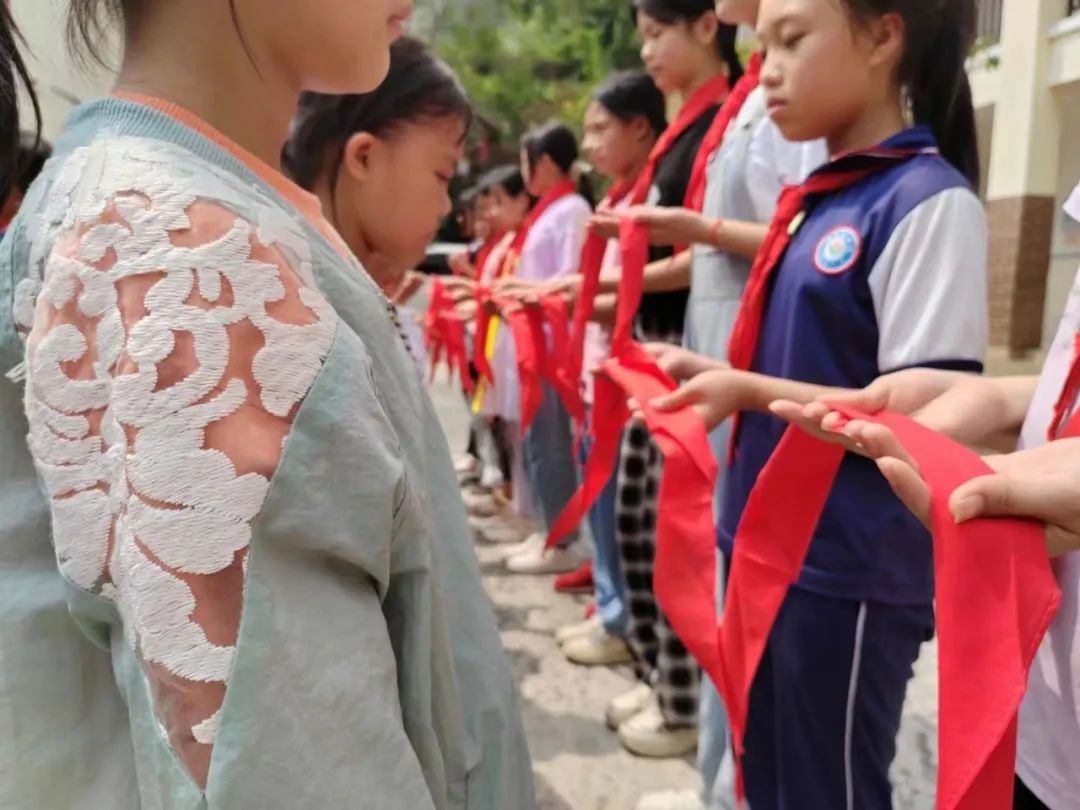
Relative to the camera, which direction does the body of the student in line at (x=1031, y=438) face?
to the viewer's left

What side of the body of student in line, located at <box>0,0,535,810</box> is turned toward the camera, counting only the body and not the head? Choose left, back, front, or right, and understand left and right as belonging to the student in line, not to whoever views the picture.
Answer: right

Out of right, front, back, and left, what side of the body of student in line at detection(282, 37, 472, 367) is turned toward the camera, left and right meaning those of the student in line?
right

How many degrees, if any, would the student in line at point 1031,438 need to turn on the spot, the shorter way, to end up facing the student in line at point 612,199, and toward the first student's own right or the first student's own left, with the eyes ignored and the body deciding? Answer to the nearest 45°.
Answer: approximately 45° to the first student's own right

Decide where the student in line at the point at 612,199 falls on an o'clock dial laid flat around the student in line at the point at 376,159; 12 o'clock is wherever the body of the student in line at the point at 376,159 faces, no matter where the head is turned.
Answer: the student in line at the point at 612,199 is roughly at 10 o'clock from the student in line at the point at 376,159.

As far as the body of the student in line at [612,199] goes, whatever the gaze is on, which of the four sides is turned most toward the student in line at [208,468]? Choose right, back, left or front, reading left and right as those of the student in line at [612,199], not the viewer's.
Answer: left

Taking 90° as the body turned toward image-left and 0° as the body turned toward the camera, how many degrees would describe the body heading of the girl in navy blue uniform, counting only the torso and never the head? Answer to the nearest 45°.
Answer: approximately 45°

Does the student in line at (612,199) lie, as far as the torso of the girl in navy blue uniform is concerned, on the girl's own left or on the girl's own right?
on the girl's own right

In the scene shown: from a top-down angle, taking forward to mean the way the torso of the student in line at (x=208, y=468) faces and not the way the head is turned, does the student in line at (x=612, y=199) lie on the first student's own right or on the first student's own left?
on the first student's own left

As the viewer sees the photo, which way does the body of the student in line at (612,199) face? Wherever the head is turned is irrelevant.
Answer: to the viewer's left

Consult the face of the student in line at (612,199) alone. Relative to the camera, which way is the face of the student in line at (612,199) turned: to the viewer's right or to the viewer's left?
to the viewer's left

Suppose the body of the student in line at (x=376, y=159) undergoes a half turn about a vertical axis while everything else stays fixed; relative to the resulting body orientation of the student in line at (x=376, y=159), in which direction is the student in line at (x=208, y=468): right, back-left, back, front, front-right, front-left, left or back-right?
left

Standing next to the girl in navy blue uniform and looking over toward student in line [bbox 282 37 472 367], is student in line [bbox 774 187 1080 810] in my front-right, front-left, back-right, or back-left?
back-left
